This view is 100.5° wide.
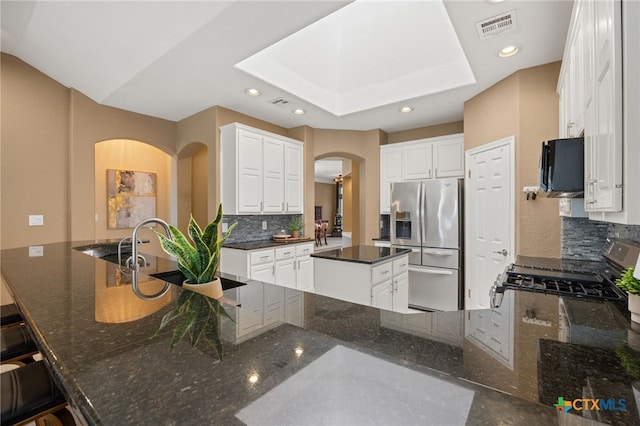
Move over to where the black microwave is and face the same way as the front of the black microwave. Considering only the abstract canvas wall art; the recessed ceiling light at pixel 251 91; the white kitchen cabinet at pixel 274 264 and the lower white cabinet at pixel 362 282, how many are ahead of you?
4

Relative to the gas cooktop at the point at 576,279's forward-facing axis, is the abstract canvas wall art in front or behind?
in front

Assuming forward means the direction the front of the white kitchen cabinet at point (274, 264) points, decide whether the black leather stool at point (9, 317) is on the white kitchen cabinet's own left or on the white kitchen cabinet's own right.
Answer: on the white kitchen cabinet's own right

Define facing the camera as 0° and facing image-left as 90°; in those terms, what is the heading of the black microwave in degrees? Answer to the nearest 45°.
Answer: approximately 90°

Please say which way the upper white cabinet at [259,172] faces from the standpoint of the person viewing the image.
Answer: facing the viewer and to the right of the viewer

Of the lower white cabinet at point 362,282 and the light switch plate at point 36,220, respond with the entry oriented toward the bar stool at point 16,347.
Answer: the light switch plate

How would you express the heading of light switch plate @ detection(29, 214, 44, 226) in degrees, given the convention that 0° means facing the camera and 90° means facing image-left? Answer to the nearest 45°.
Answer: approximately 0°

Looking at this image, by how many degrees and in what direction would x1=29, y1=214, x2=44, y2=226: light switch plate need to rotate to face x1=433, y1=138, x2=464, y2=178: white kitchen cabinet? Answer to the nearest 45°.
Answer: approximately 45° to its left

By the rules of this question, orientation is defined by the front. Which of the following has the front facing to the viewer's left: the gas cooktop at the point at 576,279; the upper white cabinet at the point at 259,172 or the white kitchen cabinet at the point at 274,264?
the gas cooktop

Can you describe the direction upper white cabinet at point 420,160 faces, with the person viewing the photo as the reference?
facing the viewer and to the left of the viewer

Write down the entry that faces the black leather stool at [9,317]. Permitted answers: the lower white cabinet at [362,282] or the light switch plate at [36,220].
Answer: the light switch plate

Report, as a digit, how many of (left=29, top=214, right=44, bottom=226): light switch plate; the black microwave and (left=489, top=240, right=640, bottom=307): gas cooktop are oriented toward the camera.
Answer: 1

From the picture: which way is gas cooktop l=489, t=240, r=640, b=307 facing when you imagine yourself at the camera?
facing to the left of the viewer

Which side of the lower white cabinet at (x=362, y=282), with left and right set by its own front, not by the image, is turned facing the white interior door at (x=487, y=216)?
front
